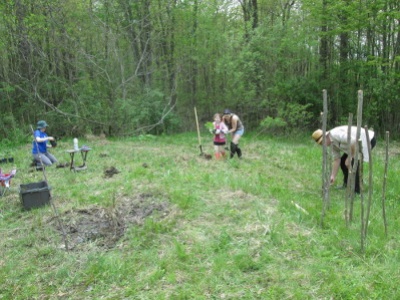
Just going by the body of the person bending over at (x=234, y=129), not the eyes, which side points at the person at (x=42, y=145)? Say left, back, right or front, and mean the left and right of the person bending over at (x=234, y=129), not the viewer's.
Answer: front

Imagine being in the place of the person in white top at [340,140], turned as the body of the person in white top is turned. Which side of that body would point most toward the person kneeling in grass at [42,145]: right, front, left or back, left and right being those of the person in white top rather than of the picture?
front

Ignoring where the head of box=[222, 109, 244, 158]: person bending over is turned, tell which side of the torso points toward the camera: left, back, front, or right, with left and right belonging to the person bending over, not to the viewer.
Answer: left

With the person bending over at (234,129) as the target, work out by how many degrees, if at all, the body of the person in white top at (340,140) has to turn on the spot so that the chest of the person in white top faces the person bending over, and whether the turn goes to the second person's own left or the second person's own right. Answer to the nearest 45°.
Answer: approximately 45° to the second person's own right

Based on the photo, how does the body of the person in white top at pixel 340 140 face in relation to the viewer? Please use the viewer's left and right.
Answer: facing to the left of the viewer

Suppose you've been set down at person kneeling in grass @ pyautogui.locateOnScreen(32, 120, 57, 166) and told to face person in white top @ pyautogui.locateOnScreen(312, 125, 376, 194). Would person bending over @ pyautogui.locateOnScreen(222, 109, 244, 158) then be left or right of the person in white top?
left

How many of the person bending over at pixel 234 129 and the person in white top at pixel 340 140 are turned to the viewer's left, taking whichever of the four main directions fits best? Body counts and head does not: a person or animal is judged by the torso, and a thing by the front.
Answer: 2
